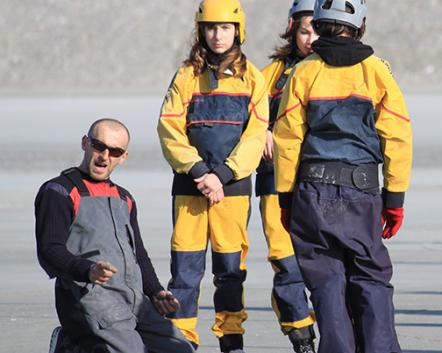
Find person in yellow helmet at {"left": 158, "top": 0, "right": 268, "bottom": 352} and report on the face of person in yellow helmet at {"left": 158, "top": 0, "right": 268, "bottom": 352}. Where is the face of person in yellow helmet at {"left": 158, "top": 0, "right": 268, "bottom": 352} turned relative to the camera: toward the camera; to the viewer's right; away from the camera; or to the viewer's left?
toward the camera

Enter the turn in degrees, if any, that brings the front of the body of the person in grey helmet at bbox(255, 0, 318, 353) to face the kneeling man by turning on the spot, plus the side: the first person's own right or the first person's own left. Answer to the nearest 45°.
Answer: approximately 90° to the first person's own right

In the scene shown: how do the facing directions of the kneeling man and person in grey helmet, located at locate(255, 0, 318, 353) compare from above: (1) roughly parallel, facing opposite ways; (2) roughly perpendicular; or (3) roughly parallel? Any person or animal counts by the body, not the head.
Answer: roughly parallel

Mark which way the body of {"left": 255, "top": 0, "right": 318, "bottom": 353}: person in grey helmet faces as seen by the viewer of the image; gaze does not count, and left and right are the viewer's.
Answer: facing the viewer and to the right of the viewer

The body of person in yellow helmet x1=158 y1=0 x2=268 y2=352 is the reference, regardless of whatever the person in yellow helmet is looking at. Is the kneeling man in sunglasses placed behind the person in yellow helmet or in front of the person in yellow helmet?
in front

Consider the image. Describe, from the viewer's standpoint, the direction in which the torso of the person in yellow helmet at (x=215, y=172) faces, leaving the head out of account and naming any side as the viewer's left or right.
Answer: facing the viewer

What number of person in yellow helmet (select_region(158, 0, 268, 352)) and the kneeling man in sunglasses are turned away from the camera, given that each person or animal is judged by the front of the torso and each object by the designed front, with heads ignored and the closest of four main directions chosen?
0

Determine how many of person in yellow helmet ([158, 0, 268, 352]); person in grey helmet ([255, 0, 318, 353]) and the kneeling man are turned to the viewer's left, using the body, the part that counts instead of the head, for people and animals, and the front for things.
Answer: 0

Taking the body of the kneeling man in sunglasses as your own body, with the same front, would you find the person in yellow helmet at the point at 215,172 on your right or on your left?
on your left
